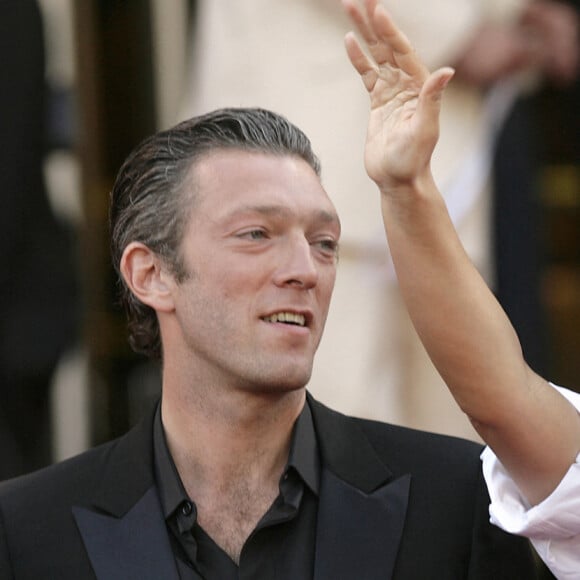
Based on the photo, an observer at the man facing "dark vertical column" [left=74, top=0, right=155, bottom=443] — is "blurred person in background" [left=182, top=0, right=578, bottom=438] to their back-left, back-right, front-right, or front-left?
front-right

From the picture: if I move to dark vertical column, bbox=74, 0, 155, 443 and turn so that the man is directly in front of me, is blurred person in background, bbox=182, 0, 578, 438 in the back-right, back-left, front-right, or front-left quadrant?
front-left

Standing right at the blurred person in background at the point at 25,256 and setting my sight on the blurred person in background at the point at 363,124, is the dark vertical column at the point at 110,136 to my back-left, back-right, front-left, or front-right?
front-left

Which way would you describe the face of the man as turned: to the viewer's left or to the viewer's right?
to the viewer's right

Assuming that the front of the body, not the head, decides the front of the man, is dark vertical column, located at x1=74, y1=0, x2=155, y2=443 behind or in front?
behind

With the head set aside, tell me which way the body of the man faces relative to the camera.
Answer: toward the camera

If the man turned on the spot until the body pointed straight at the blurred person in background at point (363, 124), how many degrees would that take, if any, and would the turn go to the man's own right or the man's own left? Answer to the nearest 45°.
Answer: approximately 180°
